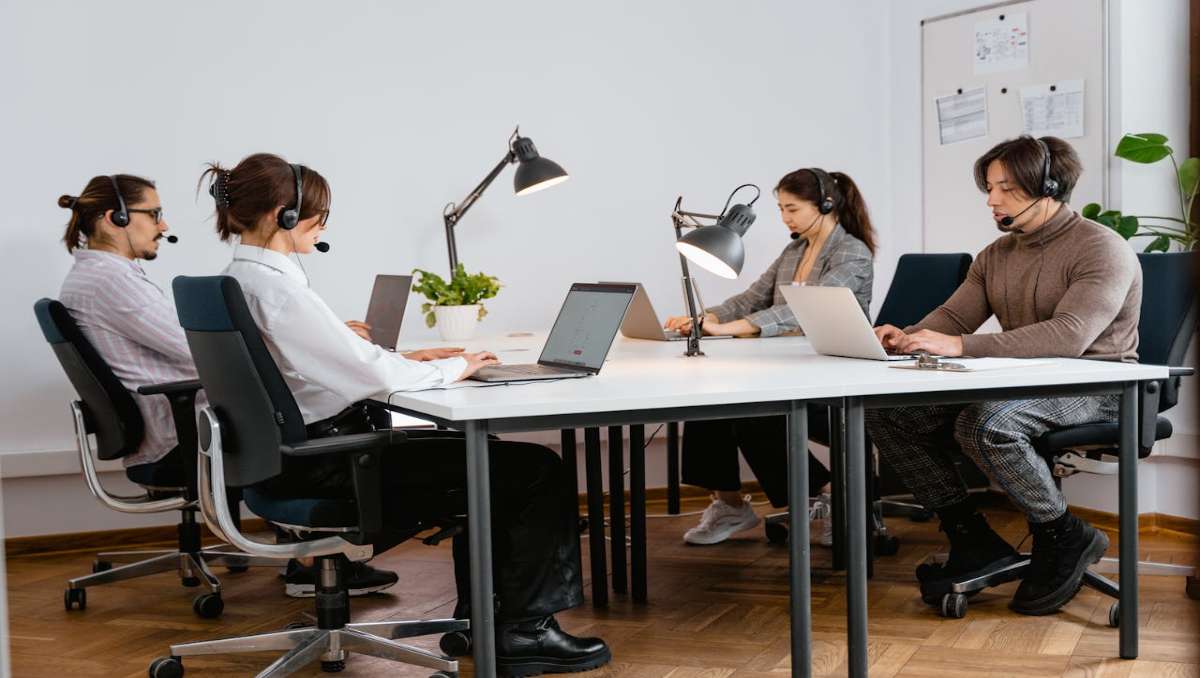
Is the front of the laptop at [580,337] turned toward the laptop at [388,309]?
no

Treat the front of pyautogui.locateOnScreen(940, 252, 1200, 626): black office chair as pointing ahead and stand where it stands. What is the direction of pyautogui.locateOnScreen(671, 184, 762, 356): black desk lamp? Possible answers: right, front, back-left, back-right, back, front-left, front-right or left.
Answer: front-right

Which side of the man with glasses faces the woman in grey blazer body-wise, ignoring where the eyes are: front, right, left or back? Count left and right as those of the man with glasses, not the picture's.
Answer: front

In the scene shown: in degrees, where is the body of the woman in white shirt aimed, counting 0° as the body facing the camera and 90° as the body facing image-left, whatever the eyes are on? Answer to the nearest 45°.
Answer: approximately 270°

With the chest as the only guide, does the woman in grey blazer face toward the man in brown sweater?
no

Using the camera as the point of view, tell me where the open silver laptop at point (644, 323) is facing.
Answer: facing away from the viewer and to the right of the viewer

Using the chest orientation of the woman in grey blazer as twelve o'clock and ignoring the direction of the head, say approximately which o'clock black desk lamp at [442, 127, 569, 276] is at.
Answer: The black desk lamp is roughly at 2 o'clock from the woman in grey blazer.

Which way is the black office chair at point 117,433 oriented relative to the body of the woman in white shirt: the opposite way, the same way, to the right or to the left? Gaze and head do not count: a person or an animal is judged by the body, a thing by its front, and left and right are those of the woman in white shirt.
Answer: the same way

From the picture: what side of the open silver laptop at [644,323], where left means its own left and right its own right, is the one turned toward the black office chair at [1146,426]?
right

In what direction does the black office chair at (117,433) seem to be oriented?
to the viewer's right

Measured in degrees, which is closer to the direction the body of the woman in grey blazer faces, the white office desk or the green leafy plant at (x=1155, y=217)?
the white office desk

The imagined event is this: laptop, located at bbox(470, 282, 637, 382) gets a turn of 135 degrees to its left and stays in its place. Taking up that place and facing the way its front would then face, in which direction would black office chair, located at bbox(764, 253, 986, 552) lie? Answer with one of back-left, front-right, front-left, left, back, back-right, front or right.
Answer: front-left

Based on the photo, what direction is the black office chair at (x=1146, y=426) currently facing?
to the viewer's left

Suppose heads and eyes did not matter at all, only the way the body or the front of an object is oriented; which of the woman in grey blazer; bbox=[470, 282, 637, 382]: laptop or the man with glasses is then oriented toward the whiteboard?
the man with glasses

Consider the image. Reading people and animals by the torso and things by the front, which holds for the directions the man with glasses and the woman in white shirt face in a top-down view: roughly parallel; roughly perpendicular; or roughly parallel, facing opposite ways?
roughly parallel

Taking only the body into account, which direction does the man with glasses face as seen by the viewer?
to the viewer's right

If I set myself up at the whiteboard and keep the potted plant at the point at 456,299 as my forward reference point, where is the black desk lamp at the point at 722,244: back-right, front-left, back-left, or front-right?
front-left

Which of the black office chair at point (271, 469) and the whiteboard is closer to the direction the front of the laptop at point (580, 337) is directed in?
the black office chair

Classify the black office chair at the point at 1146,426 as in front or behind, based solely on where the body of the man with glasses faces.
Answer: in front

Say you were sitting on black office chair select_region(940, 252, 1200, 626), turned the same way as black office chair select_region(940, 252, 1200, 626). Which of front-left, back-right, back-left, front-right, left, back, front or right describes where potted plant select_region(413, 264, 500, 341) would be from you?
front

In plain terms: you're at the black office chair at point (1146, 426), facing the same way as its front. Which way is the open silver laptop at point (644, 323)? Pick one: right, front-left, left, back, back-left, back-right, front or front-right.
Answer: front

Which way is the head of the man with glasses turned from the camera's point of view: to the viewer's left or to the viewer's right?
to the viewer's right
